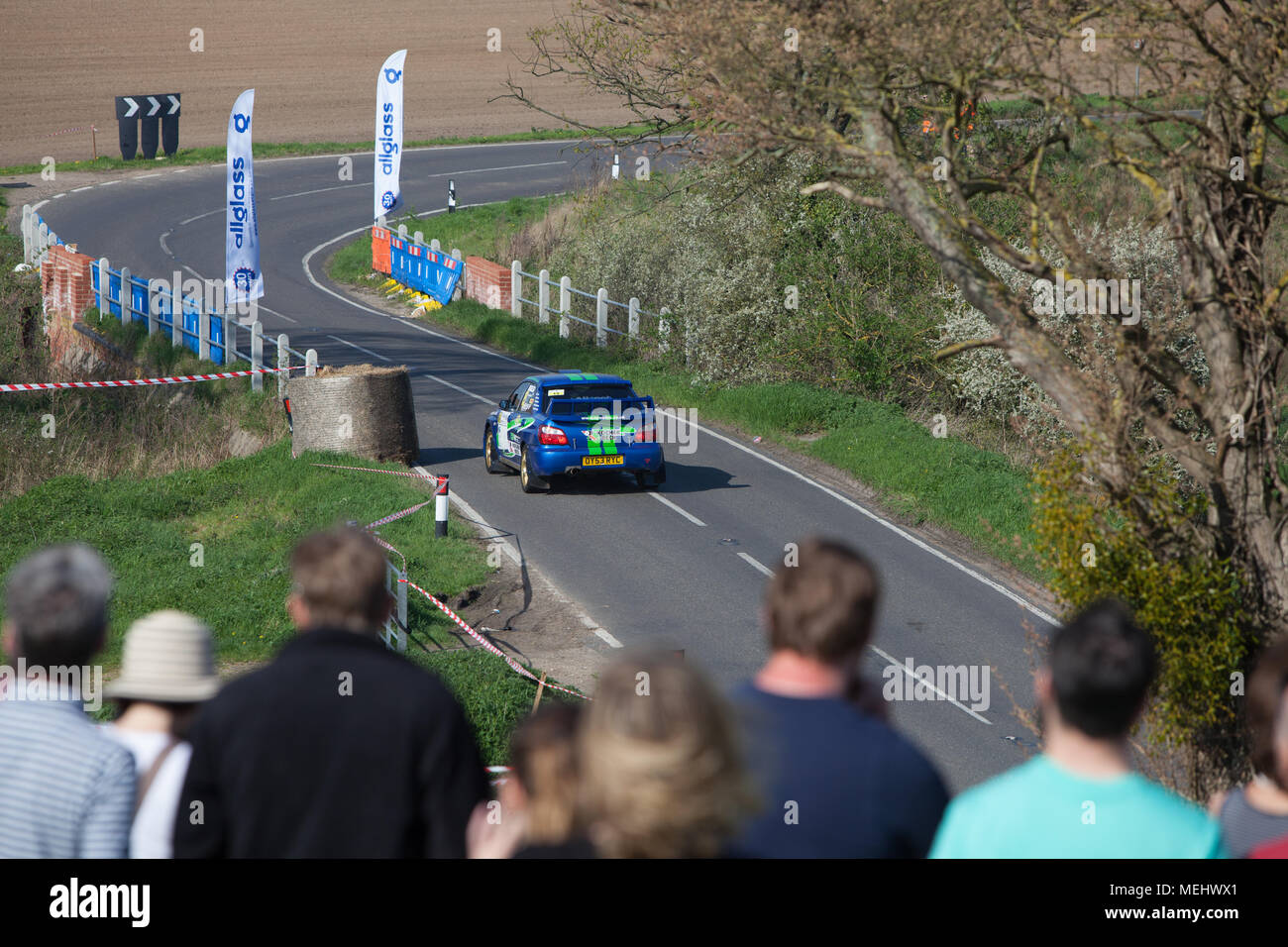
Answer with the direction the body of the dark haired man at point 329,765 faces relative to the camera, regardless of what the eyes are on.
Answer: away from the camera

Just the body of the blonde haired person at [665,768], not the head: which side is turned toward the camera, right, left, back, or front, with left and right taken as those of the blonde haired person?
back

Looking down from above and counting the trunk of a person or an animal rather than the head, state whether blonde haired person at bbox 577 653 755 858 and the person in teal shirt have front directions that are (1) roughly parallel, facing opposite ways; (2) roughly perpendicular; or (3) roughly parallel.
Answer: roughly parallel

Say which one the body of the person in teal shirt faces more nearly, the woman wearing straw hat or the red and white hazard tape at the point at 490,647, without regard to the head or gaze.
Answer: the red and white hazard tape

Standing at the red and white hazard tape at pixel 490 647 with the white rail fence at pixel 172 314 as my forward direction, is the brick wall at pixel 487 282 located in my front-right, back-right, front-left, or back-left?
front-right

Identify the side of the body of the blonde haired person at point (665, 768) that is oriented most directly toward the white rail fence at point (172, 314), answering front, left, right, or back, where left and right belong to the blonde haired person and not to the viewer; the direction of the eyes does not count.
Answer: front

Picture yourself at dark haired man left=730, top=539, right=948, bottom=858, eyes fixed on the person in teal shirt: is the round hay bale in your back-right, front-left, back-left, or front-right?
back-left

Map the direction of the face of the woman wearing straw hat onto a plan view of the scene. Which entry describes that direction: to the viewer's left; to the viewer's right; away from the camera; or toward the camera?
away from the camera

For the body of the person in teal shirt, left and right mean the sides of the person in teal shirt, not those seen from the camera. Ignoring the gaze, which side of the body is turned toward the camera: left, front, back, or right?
back

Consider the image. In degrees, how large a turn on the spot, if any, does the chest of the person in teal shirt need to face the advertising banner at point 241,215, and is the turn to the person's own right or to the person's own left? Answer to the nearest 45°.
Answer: approximately 45° to the person's own left

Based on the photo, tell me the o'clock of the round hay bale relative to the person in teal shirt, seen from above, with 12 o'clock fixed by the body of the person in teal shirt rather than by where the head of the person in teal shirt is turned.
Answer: The round hay bale is roughly at 11 o'clock from the person in teal shirt.

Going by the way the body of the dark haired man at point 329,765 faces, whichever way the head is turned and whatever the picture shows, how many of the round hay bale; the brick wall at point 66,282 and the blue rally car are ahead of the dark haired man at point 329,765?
3

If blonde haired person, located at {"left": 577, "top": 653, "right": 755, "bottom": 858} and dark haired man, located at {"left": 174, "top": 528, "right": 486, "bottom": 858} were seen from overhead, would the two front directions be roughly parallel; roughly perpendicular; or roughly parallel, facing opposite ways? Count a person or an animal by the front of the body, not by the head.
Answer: roughly parallel

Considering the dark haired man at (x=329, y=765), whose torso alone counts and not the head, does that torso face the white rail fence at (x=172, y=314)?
yes

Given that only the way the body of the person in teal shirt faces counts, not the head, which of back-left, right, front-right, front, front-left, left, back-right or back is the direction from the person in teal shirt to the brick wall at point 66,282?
front-left
